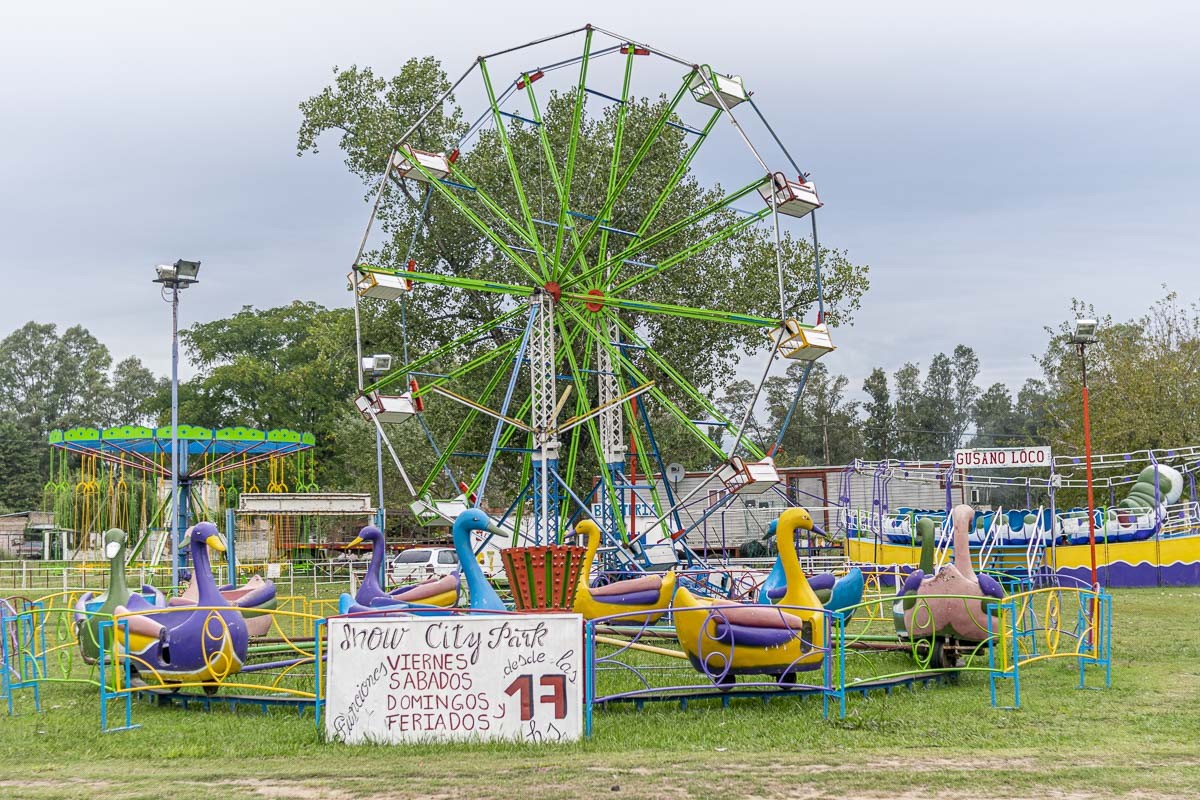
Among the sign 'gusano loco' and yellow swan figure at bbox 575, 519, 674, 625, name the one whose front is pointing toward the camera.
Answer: the sign 'gusano loco'

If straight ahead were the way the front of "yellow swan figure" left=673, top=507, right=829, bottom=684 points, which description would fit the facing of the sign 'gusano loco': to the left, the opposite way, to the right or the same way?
to the right

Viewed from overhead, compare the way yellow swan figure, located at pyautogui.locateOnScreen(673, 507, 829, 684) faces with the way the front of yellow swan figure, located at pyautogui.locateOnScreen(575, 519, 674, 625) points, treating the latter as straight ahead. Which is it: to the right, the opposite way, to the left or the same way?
the opposite way

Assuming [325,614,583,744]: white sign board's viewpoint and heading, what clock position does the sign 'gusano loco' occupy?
The sign 'gusano loco' is roughly at 7 o'clock from the white sign board.

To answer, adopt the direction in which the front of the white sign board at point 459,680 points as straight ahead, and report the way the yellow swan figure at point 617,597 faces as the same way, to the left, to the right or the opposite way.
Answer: to the right

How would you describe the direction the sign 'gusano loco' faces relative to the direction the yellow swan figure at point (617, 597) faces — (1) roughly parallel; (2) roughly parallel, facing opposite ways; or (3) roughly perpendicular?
roughly perpendicular

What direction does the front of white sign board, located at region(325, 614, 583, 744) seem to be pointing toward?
toward the camera

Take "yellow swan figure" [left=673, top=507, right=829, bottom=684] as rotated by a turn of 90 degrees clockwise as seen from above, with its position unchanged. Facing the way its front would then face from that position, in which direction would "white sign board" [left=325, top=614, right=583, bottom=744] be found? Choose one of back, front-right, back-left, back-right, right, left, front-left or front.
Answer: front-right

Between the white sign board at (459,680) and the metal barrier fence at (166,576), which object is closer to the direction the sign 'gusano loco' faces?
the white sign board

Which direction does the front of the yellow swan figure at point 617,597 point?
to the viewer's left

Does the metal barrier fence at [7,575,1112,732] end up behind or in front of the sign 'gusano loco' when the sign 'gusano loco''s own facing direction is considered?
in front

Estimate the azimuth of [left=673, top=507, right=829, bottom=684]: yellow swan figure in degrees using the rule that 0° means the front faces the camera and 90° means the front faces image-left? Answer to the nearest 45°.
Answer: approximately 270°

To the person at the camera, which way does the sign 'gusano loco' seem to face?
facing the viewer
